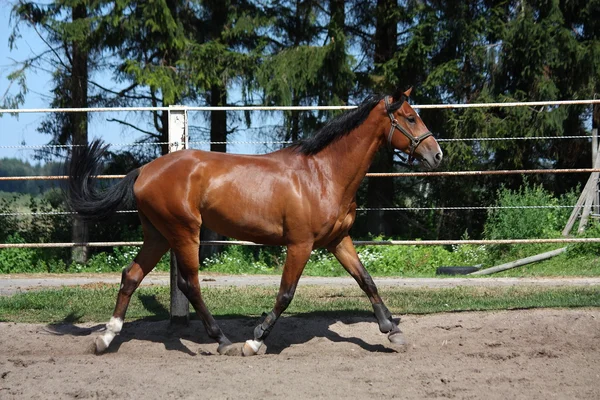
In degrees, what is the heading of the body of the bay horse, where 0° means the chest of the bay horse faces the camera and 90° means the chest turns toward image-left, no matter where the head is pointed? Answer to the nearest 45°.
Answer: approximately 270°

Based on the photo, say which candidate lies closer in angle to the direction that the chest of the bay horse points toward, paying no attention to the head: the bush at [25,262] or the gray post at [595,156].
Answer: the gray post
